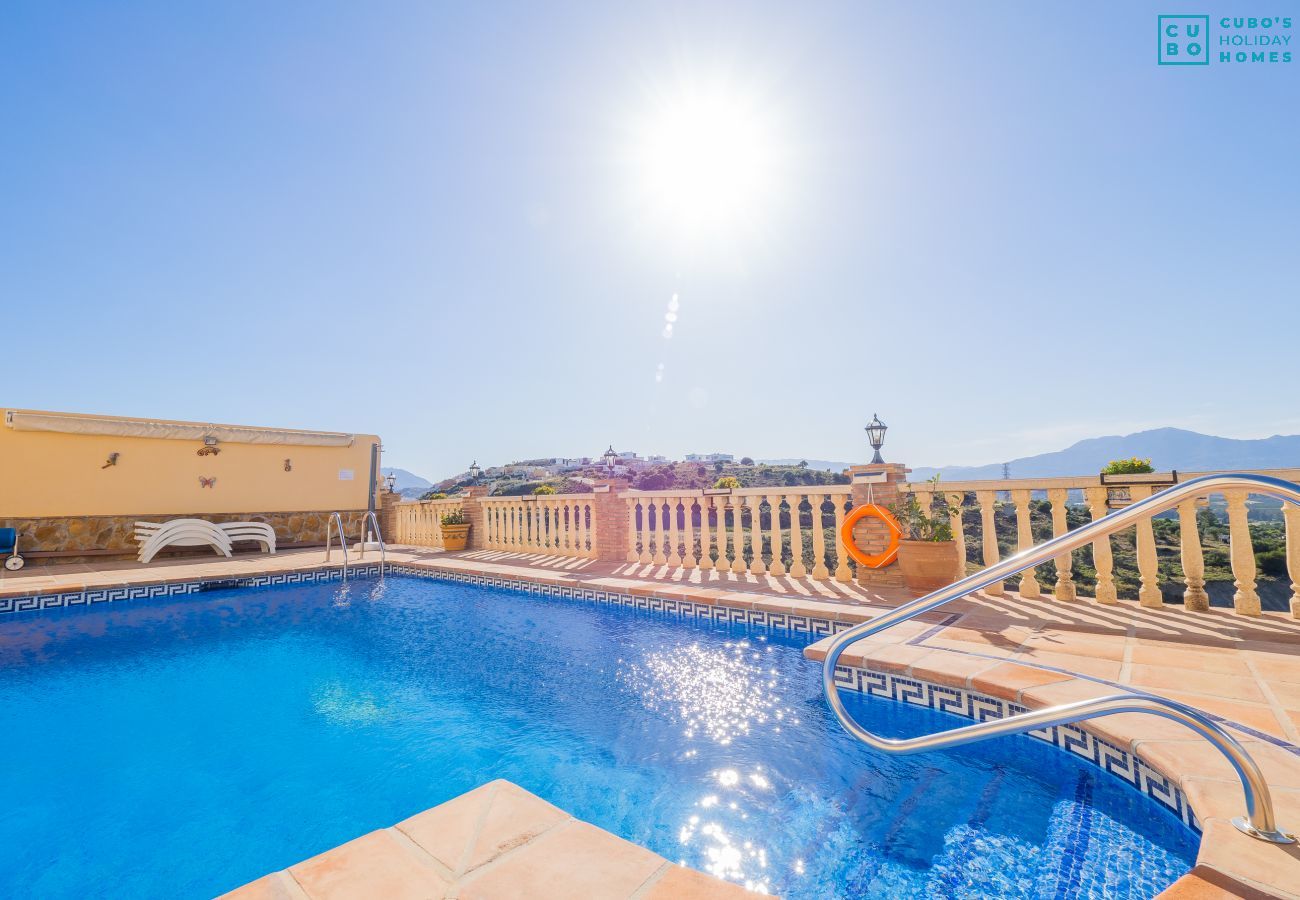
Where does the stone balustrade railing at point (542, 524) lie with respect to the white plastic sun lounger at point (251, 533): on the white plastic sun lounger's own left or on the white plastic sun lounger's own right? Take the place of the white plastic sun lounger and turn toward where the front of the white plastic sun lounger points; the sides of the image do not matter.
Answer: on the white plastic sun lounger's own right
